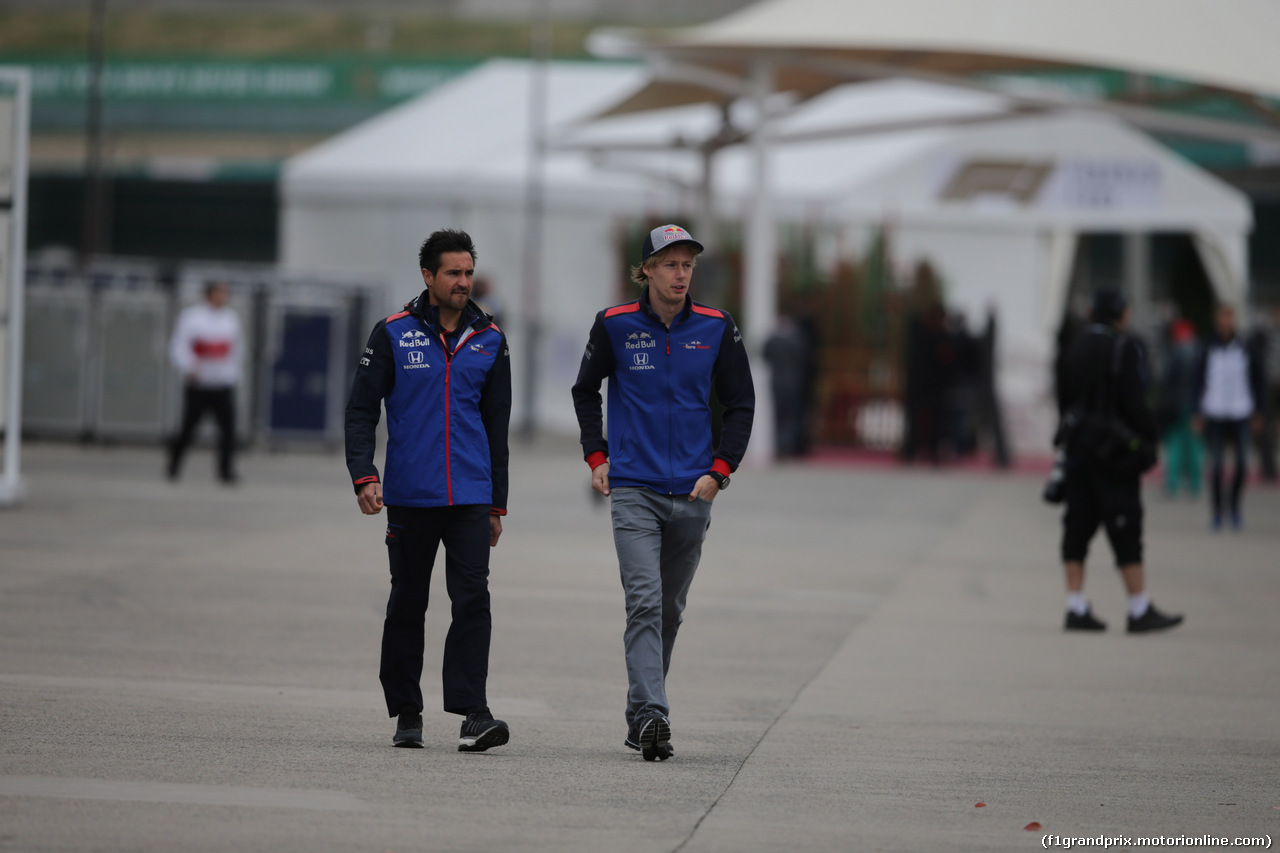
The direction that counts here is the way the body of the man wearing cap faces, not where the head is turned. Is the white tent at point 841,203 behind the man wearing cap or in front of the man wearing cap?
behind

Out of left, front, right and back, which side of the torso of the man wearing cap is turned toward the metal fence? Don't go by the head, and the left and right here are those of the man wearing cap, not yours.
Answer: back

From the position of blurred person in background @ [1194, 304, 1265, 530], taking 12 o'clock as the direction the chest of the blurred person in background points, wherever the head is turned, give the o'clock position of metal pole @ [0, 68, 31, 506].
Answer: The metal pole is roughly at 2 o'clock from the blurred person in background.

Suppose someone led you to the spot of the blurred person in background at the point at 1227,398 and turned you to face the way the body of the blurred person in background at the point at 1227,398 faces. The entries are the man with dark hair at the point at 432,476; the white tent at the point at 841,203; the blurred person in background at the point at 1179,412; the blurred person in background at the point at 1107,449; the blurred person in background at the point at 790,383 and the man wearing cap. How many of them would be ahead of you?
3

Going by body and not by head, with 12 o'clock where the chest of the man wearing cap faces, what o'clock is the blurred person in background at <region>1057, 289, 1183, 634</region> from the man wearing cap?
The blurred person in background is roughly at 7 o'clock from the man wearing cap.

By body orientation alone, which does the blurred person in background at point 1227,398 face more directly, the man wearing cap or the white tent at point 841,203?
the man wearing cap

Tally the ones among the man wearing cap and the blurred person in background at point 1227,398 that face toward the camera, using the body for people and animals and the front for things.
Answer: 2

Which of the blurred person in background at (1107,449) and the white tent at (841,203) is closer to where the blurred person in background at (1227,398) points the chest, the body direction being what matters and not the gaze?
the blurred person in background

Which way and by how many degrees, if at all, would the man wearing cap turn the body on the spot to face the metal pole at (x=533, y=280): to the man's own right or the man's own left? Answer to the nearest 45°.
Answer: approximately 180°

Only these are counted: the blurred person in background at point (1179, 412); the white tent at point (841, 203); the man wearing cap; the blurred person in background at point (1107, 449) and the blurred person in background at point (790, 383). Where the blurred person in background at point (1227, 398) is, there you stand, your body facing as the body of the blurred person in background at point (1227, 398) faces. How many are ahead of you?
2

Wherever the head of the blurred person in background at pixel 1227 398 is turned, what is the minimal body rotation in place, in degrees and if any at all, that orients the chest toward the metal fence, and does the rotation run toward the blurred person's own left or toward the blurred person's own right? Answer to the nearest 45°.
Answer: approximately 90° to the blurred person's own right

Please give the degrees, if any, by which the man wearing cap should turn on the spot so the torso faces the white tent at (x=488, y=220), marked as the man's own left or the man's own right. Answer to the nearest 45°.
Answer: approximately 180°
